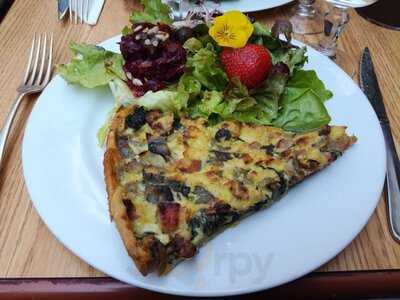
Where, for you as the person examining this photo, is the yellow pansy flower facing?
facing the viewer

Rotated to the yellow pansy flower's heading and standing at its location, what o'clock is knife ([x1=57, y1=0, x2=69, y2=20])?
The knife is roughly at 4 o'clock from the yellow pansy flower.

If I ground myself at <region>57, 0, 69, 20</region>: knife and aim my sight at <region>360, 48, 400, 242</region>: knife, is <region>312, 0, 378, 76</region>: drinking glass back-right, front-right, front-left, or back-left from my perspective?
front-left

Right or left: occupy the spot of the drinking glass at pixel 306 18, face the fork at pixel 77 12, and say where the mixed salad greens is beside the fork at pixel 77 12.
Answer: left

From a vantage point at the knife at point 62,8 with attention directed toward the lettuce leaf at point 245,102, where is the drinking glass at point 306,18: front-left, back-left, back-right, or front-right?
front-left
